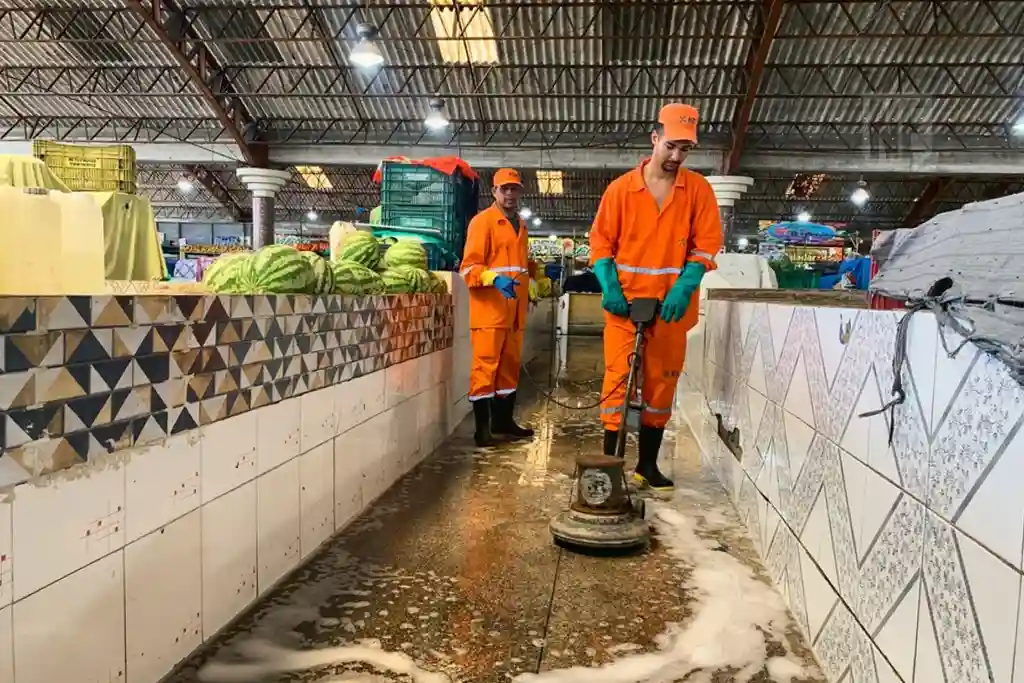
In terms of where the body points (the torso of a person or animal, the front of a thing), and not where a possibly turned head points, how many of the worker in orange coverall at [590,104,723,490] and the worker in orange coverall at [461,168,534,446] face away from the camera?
0

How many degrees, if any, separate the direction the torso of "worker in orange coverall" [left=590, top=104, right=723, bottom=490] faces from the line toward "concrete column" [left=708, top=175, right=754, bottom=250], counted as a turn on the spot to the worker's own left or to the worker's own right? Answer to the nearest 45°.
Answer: approximately 180°

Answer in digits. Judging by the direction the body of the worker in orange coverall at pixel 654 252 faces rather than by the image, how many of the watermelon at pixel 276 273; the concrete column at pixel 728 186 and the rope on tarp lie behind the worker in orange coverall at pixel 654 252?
1

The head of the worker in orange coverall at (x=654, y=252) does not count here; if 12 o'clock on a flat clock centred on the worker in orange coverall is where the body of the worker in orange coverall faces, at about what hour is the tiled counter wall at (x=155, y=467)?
The tiled counter wall is roughly at 1 o'clock from the worker in orange coverall.

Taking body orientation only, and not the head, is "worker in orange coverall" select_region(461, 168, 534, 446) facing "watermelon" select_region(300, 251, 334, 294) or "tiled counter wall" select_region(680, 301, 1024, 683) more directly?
the tiled counter wall

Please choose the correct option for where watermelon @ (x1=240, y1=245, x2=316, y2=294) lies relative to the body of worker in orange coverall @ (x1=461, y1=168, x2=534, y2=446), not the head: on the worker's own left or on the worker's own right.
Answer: on the worker's own right

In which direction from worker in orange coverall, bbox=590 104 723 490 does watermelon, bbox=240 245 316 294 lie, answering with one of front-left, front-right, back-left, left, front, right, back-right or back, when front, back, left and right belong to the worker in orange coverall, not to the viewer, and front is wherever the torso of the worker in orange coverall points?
front-right

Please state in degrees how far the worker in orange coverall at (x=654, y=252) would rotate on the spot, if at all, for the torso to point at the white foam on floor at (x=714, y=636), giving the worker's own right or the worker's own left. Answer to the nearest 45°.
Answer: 0° — they already face it

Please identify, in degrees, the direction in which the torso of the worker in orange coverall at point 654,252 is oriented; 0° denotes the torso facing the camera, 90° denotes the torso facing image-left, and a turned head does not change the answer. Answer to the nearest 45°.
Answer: approximately 0°

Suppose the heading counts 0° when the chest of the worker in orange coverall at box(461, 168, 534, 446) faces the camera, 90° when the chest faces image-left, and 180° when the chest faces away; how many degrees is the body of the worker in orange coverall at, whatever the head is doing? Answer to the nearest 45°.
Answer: approximately 315°

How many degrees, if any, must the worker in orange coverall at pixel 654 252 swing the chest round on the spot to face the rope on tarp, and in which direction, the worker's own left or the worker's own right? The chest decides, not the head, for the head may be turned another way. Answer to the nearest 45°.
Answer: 0° — they already face it

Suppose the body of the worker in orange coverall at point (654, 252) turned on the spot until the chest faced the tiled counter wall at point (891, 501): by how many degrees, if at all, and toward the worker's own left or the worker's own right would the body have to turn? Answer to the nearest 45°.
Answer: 0° — they already face it

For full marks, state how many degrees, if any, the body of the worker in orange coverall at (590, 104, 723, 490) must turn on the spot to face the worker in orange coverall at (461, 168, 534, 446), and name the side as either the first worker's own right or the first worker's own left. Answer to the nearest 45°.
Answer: approximately 135° to the first worker's own right
